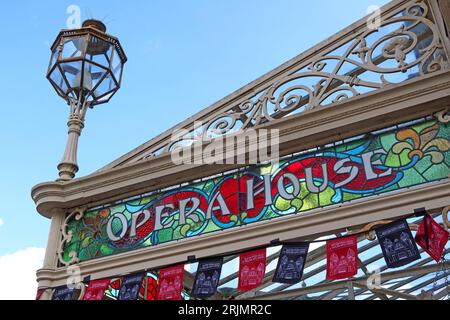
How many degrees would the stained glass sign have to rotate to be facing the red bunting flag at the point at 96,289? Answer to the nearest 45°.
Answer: approximately 45° to its right

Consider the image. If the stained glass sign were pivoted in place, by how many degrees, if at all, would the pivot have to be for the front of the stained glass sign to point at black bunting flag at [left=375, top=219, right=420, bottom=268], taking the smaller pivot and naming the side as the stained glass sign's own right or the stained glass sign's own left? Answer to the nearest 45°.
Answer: approximately 90° to the stained glass sign's own left

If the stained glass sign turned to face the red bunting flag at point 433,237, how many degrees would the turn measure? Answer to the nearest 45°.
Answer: approximately 90° to its left

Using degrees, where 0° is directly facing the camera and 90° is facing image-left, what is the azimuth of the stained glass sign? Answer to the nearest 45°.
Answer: approximately 45°

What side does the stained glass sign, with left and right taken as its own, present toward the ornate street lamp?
right

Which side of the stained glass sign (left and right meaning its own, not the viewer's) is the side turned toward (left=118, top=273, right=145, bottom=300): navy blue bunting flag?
right
